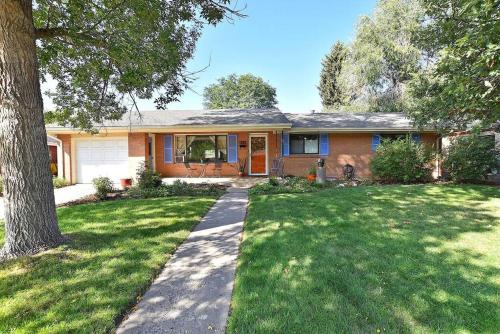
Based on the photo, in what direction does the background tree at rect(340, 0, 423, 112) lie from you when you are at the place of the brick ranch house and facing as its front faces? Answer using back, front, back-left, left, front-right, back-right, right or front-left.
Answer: back-left

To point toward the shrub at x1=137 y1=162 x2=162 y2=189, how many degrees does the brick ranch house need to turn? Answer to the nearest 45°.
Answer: approximately 45° to its right

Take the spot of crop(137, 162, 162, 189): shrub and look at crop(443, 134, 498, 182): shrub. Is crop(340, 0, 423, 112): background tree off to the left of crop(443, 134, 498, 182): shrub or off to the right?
left

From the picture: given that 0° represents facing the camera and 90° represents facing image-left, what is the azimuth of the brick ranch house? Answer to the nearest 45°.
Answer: approximately 0°

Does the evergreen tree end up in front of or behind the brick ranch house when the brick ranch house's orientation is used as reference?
behind
